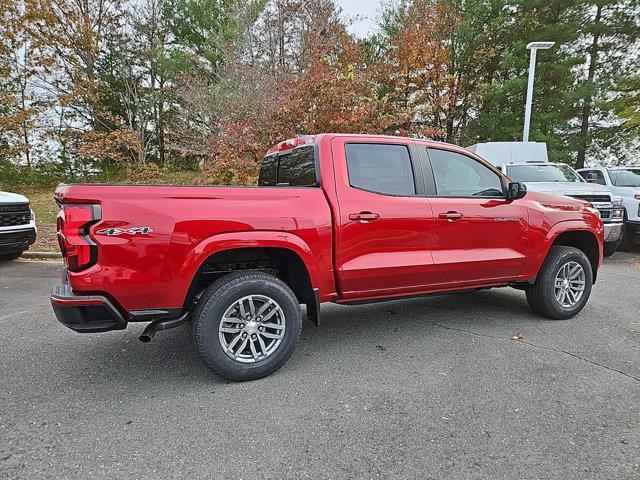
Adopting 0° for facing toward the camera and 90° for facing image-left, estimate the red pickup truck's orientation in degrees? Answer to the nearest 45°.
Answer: approximately 225°

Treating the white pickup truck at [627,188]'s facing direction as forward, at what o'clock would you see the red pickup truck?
The red pickup truck is roughly at 2 o'clock from the white pickup truck.

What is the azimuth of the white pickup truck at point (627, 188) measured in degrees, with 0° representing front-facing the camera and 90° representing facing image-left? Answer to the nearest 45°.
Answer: approximately 315°

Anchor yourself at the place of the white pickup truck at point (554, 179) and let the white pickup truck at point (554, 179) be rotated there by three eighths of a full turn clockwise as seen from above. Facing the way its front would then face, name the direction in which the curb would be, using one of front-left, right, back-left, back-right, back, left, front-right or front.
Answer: front-left

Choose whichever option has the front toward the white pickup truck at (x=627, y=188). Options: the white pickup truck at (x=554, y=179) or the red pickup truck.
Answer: the red pickup truck

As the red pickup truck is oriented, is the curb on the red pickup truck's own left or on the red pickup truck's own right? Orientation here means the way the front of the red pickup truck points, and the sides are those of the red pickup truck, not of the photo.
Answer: on the red pickup truck's own left

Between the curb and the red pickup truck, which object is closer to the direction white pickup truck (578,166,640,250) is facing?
the red pickup truck

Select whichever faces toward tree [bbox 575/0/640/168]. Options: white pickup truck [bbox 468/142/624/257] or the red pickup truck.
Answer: the red pickup truck

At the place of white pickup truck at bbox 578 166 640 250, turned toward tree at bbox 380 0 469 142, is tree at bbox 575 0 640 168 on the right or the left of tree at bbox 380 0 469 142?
right

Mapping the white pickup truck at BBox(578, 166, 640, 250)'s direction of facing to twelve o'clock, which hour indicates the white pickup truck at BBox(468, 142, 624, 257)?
the white pickup truck at BBox(468, 142, 624, 257) is roughly at 3 o'clock from the white pickup truck at BBox(578, 166, 640, 250).

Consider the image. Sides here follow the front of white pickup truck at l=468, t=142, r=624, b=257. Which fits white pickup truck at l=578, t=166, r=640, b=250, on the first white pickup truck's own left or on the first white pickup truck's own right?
on the first white pickup truck's own left

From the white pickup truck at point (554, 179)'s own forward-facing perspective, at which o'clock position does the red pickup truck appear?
The red pickup truck is roughly at 2 o'clock from the white pickup truck.

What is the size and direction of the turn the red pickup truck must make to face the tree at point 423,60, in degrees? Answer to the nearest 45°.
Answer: approximately 45° to its left

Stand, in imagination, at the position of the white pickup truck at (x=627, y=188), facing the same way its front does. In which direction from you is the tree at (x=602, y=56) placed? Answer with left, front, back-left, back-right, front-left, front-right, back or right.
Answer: back-left

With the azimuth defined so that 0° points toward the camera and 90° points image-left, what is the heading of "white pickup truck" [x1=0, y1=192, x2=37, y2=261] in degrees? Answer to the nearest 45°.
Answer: approximately 315°

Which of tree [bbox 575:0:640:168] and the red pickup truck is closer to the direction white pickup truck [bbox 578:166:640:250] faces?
the red pickup truck
